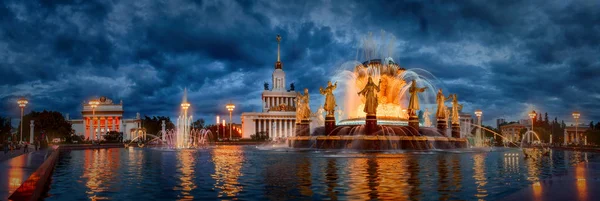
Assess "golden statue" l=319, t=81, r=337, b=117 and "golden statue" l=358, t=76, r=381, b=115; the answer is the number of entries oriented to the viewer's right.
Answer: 0

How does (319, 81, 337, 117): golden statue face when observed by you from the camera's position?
facing the viewer and to the left of the viewer

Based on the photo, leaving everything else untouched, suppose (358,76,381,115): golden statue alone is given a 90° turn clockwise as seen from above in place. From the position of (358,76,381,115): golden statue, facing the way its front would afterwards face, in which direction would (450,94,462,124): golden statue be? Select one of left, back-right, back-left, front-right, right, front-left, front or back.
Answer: back-right

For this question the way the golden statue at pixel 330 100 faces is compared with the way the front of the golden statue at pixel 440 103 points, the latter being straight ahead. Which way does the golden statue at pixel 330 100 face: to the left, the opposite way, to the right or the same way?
to the right

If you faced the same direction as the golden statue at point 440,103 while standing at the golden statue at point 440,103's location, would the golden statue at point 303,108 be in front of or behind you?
behind

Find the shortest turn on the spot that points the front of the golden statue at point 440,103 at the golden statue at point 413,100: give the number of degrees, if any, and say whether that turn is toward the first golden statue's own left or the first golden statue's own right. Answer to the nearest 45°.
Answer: approximately 90° to the first golden statue's own right

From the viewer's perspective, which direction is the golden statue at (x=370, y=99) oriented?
toward the camera

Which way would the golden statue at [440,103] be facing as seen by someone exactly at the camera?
facing the viewer and to the right of the viewer

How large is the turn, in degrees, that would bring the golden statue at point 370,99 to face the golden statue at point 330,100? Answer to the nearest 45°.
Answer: approximately 135° to its right

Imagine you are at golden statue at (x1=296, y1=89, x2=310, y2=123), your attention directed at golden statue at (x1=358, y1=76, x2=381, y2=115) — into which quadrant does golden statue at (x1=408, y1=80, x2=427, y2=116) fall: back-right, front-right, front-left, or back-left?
front-left

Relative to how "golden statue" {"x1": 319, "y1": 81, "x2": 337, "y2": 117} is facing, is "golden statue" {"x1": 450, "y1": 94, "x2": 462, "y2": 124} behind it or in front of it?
behind

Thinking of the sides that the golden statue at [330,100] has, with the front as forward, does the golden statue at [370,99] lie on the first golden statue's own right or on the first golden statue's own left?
on the first golden statue's own left
